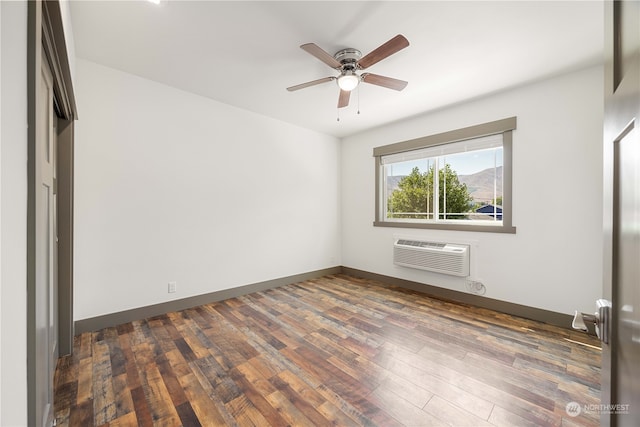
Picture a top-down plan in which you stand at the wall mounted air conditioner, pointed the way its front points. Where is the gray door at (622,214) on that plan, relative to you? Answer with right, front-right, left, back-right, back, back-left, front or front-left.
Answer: front-left

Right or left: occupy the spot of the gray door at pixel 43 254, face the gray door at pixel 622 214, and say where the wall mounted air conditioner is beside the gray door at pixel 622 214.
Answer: left

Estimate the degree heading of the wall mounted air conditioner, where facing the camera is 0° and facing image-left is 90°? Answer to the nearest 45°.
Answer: approximately 45°

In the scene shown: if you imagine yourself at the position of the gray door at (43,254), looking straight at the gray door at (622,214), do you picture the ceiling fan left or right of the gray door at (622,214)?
left

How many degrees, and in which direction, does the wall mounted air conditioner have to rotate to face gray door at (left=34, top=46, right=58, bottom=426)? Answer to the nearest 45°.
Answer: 0° — it already faces it

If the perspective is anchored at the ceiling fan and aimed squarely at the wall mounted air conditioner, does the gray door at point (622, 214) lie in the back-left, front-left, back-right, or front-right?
back-right

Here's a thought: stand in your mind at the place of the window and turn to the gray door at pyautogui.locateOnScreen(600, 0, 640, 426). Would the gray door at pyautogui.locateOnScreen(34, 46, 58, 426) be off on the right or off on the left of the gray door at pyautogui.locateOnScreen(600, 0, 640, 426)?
right
